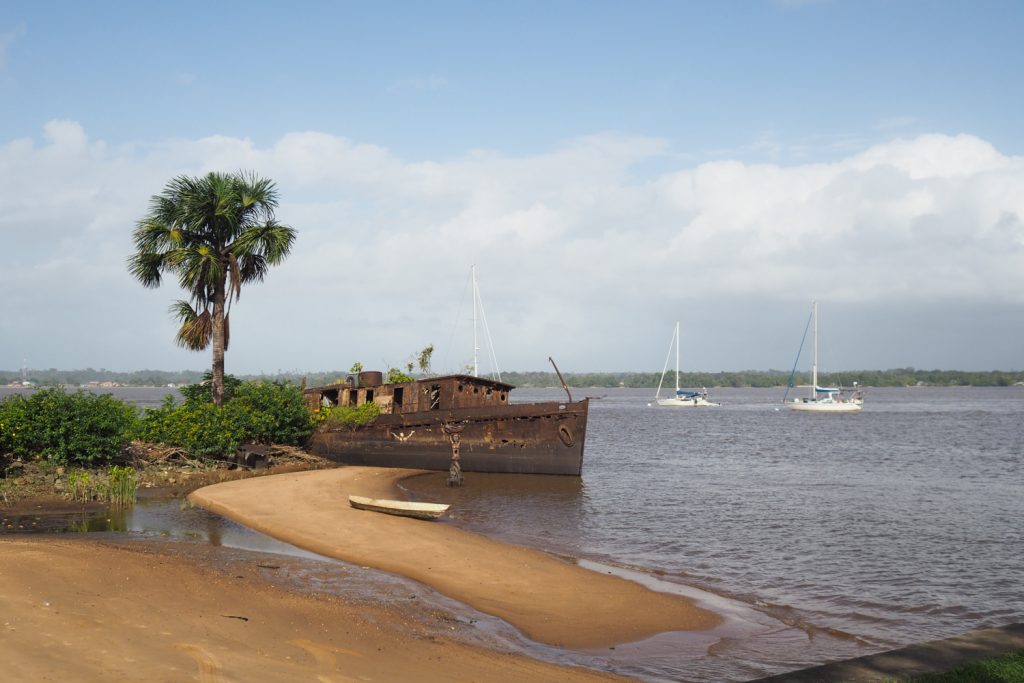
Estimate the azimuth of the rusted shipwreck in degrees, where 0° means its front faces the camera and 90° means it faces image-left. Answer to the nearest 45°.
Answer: approximately 315°

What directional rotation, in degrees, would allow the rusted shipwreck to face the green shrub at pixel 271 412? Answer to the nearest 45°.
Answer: approximately 135° to its right

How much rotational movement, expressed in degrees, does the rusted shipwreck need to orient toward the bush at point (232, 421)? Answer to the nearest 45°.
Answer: approximately 135° to its right
